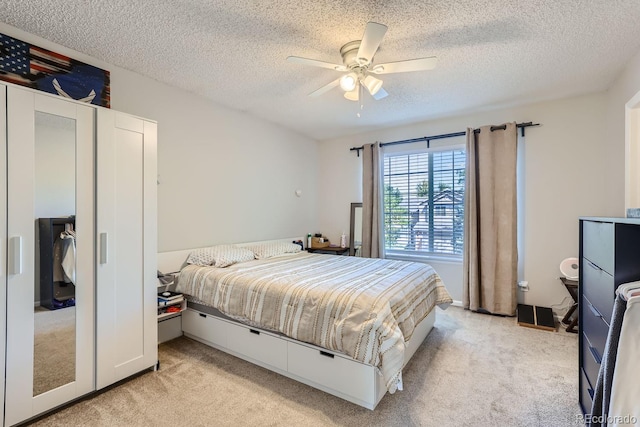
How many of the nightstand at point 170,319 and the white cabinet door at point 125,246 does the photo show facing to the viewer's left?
0

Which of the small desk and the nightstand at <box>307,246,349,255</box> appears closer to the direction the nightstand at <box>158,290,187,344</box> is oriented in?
the small desk

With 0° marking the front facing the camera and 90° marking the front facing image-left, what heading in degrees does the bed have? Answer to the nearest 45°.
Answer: approximately 315°

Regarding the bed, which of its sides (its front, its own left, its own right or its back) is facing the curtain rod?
left

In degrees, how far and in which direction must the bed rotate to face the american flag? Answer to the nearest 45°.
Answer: approximately 135° to its right

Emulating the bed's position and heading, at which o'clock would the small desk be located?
The small desk is roughly at 10 o'clock from the bed.

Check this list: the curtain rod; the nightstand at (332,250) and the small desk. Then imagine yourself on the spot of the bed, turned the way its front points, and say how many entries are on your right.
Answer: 0

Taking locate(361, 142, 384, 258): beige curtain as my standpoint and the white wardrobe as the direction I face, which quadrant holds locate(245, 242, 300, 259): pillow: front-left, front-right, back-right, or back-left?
front-right

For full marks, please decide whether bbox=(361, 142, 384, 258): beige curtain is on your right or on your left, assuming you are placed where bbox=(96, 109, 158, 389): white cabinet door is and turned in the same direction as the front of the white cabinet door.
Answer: on your left

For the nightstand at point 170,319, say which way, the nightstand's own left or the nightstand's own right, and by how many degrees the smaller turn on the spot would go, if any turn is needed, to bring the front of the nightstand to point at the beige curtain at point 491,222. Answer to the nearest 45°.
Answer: approximately 45° to the nightstand's own left

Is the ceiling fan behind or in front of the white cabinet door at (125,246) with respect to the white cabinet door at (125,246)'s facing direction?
in front

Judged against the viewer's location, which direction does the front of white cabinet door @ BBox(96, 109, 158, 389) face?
facing the viewer and to the right of the viewer

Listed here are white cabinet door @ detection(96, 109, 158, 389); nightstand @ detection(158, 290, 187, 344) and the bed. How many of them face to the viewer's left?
0

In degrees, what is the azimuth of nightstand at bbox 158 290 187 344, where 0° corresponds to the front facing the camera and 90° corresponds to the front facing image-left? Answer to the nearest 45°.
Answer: approximately 315°

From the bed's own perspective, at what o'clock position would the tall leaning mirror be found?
The tall leaning mirror is roughly at 8 o'clock from the bed.

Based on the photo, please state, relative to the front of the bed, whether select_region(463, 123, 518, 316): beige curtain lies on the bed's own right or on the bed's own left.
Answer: on the bed's own left

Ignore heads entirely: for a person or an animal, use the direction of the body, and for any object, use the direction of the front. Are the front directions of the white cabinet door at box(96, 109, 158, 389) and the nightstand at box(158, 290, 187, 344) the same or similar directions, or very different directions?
same or similar directions
